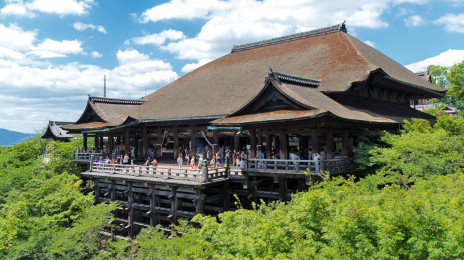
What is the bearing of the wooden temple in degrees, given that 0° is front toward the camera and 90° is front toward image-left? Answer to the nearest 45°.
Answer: approximately 45°
